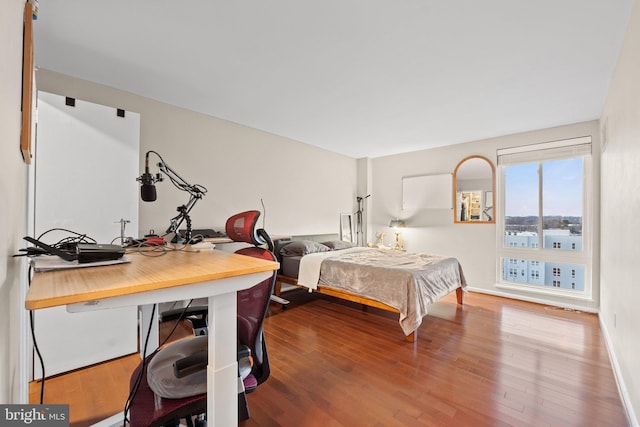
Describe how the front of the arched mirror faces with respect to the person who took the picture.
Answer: facing the viewer

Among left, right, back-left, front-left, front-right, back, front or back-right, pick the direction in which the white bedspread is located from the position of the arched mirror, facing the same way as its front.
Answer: front-right

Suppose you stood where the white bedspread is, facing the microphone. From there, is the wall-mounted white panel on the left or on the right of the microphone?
right

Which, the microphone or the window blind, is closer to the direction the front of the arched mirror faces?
the microphone

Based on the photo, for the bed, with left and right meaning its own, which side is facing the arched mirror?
left

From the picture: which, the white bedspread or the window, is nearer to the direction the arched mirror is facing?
the white bedspread

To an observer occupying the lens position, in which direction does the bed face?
facing the viewer and to the right of the viewer

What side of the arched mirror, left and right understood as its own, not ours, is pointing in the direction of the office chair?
front

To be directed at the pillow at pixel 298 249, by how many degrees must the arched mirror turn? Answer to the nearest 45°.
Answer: approximately 45° to its right

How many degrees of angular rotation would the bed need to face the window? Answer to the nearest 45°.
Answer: approximately 90° to its left

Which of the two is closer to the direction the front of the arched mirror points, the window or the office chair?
the office chair

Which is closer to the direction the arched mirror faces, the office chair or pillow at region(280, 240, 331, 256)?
the office chair

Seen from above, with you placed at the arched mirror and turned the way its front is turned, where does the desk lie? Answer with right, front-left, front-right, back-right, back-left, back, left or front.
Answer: front

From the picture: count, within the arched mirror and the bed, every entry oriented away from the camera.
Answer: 0

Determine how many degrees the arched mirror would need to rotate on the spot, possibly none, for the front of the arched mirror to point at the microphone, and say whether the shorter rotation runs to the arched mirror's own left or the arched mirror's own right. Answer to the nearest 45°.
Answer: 0° — it already faces it

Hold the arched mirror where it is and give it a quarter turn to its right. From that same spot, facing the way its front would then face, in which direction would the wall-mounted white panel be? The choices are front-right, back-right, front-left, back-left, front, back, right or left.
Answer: front-left
